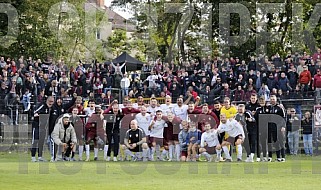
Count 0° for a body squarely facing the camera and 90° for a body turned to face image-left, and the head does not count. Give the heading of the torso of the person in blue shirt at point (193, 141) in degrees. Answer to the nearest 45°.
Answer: approximately 0°

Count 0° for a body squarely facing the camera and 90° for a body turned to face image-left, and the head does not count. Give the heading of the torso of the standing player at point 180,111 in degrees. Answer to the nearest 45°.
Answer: approximately 0°

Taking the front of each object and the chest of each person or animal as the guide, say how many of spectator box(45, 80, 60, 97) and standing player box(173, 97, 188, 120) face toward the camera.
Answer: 2

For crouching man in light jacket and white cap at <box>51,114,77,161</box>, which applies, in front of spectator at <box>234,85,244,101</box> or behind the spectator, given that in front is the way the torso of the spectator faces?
in front

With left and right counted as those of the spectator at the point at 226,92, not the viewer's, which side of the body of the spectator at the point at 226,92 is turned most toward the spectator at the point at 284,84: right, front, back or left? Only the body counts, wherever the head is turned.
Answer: left

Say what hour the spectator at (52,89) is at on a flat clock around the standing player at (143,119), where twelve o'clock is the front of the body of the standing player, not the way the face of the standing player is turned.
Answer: The spectator is roughly at 5 o'clock from the standing player.

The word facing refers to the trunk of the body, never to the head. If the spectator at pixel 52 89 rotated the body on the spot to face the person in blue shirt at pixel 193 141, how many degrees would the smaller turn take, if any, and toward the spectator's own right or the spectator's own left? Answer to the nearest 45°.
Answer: approximately 45° to the spectator's own left

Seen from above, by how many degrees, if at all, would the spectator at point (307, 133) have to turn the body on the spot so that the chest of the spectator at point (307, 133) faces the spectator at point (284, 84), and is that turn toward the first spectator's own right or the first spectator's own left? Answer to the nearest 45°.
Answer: approximately 180°
